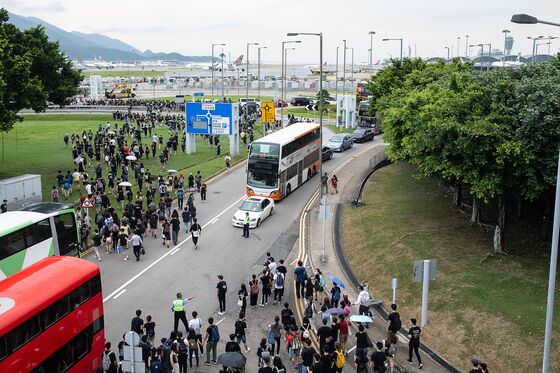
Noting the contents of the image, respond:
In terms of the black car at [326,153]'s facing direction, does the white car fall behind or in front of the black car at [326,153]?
in front

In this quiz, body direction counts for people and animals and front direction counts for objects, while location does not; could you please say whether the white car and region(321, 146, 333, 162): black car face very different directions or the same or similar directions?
same or similar directions

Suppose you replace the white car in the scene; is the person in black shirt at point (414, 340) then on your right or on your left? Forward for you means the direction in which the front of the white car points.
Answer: on your left

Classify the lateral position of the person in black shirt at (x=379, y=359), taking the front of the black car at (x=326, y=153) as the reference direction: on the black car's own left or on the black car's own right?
on the black car's own left

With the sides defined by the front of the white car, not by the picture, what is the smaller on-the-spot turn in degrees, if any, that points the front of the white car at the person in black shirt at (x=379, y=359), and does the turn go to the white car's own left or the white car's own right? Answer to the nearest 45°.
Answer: approximately 45° to the white car's own left

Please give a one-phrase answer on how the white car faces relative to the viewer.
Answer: facing the viewer and to the left of the viewer

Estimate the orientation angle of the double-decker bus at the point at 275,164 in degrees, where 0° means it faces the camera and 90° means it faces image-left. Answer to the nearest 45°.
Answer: approximately 45°
